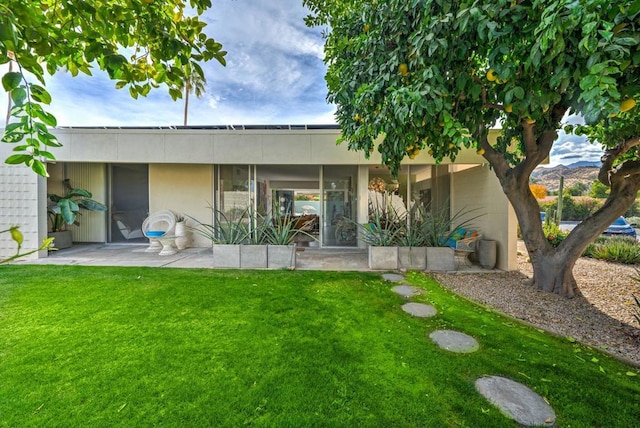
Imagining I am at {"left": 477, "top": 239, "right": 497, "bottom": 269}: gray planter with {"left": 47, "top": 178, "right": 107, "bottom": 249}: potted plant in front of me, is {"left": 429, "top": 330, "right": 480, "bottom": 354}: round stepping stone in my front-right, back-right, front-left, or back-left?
front-left

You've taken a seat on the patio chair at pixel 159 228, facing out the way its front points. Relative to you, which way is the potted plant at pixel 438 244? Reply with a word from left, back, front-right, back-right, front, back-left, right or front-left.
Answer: left

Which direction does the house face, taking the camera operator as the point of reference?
facing the viewer

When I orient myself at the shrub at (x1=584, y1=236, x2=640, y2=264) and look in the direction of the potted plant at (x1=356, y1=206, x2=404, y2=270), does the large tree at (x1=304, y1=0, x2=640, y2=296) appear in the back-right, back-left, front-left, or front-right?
front-left

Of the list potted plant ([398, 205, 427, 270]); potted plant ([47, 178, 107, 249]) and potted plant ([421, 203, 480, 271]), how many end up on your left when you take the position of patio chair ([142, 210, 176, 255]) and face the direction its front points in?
2

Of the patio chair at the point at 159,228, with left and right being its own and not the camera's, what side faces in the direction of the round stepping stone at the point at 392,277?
left

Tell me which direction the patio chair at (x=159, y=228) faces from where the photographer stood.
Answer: facing the viewer and to the left of the viewer

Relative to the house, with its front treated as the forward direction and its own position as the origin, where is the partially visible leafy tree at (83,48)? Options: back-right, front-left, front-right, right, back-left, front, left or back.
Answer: front

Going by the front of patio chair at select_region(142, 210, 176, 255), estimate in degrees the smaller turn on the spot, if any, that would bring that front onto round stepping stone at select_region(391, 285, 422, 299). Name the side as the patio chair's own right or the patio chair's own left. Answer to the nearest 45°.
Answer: approximately 90° to the patio chair's own left

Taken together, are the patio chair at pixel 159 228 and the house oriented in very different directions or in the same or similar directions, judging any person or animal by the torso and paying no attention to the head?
same or similar directions

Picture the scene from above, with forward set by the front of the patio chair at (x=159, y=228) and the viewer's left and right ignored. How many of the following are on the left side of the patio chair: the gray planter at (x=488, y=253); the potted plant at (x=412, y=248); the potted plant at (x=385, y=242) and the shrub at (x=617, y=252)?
4

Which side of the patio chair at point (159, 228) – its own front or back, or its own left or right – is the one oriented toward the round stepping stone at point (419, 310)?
left

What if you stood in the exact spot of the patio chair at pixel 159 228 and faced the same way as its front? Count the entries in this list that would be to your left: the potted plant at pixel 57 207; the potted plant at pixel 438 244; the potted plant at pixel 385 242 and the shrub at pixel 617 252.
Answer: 3

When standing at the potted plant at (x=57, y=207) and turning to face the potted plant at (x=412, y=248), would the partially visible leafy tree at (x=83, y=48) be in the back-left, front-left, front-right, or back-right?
front-right
